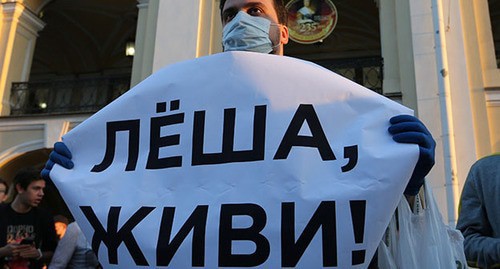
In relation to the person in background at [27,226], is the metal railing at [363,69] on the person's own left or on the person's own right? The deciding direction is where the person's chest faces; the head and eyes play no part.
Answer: on the person's own left

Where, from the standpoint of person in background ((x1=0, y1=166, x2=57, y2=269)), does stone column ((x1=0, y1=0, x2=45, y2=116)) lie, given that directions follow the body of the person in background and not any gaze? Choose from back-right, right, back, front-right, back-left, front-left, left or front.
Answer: back

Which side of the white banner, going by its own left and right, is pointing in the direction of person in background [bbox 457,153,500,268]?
left

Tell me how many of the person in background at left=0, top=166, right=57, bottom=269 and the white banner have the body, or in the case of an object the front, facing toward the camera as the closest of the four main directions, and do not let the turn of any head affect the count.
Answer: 2

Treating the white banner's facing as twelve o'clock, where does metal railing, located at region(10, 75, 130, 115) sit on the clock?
The metal railing is roughly at 5 o'clock from the white banner.

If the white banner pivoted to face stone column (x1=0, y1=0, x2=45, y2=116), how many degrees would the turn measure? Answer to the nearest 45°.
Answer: approximately 135° to its right

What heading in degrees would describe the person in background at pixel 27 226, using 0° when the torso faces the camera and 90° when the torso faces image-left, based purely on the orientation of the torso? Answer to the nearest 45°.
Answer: approximately 0°
